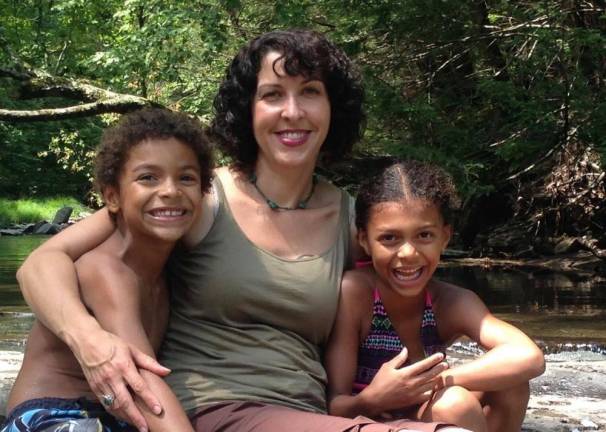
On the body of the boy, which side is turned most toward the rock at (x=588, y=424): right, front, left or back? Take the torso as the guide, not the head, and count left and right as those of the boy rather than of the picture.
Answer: left

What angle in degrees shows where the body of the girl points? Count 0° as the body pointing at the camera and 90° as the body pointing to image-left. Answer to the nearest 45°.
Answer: approximately 0°

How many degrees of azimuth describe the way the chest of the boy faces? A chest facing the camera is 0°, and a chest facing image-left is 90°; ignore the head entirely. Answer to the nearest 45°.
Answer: approximately 315°

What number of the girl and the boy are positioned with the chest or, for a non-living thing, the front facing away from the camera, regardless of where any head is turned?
0

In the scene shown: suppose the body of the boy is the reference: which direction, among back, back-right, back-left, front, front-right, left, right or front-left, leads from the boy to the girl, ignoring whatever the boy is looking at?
front-left

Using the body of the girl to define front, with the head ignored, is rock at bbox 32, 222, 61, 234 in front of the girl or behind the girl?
behind

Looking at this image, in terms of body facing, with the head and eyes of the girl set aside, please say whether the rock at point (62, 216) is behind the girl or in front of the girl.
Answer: behind

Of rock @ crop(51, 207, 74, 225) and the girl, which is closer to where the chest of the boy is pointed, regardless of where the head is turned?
the girl
